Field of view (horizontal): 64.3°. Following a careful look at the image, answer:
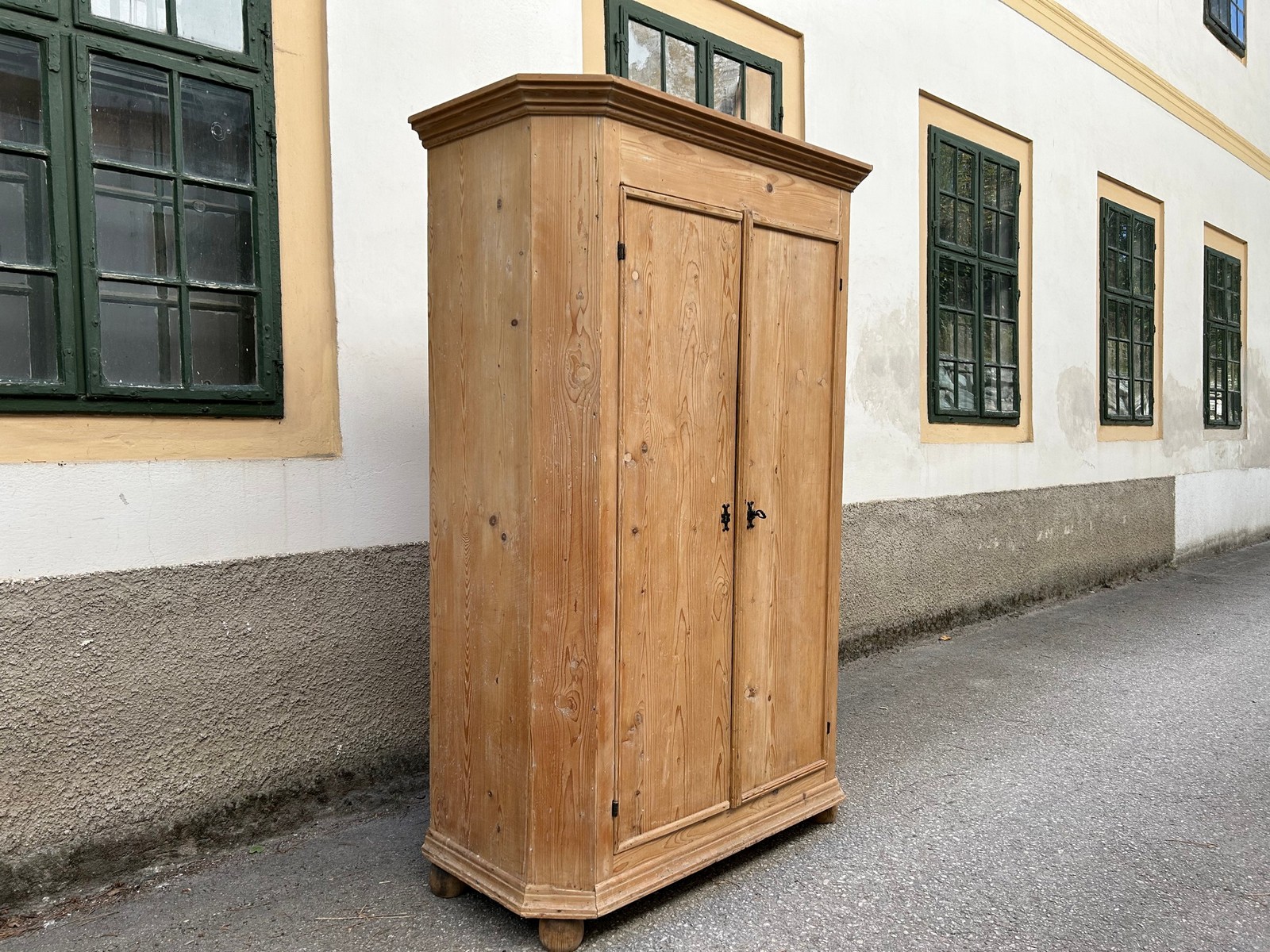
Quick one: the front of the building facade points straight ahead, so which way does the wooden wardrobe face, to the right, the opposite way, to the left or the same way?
the same way
